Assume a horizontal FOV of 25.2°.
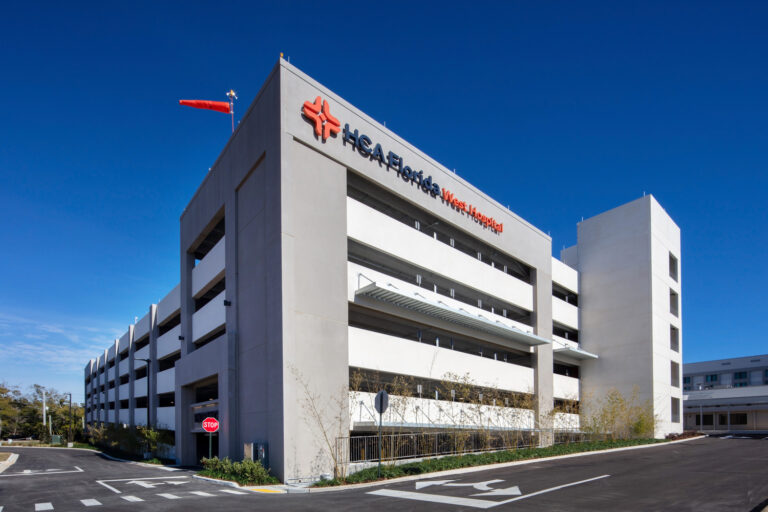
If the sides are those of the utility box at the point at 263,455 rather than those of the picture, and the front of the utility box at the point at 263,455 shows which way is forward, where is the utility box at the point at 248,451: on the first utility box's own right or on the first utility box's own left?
on the first utility box's own right

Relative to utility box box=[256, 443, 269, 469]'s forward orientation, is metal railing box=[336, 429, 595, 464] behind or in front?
behind

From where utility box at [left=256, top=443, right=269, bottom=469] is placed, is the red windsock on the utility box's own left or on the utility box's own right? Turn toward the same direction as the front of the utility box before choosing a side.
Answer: on the utility box's own right
